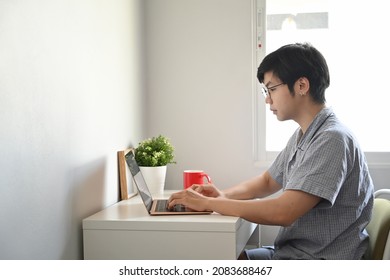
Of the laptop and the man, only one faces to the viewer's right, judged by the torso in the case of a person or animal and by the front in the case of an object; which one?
the laptop

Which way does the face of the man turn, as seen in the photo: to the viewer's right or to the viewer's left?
to the viewer's left

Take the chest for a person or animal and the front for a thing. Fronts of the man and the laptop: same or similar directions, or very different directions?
very different directions

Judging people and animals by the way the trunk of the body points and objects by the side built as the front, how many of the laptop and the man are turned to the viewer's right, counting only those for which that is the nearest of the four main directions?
1

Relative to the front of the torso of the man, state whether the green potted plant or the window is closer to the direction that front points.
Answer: the green potted plant

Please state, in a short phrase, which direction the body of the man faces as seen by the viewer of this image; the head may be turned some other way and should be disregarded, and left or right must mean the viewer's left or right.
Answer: facing to the left of the viewer

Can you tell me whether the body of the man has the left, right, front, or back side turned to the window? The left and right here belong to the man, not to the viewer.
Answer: right

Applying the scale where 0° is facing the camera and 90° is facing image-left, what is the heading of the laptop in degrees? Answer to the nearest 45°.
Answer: approximately 270°

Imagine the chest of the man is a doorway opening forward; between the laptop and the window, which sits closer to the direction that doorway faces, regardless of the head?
the laptop
